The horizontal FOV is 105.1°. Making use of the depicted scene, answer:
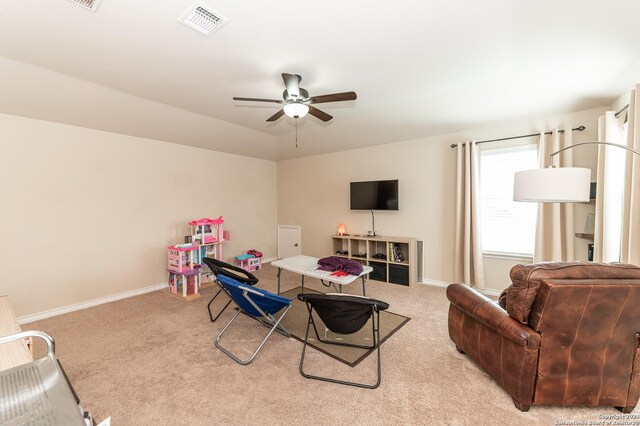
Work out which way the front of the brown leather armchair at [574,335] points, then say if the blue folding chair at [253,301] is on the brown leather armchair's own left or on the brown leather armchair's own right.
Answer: on the brown leather armchair's own left

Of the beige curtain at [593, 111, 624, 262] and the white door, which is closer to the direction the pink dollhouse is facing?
the beige curtain

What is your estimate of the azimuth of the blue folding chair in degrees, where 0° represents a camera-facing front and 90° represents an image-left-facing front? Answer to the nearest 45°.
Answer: approximately 225°

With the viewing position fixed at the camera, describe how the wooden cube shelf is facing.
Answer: facing the viewer and to the left of the viewer

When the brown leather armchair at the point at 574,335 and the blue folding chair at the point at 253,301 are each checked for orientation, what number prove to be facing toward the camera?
0

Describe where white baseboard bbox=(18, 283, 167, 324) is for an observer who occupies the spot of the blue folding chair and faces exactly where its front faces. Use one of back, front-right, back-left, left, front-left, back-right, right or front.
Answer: left

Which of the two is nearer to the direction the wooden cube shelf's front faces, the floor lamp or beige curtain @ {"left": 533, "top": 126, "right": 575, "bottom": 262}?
the floor lamp

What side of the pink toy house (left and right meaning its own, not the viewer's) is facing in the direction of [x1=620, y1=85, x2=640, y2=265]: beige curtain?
front

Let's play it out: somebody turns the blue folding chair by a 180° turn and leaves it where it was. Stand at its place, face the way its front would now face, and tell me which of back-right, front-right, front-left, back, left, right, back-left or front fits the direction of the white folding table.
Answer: back

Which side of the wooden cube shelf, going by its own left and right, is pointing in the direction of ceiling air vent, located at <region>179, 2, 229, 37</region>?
front

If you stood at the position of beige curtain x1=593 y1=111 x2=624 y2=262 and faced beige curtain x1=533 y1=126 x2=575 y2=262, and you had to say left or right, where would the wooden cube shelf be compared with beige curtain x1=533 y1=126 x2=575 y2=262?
left

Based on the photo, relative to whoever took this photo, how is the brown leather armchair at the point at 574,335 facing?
facing away from the viewer and to the left of the viewer
